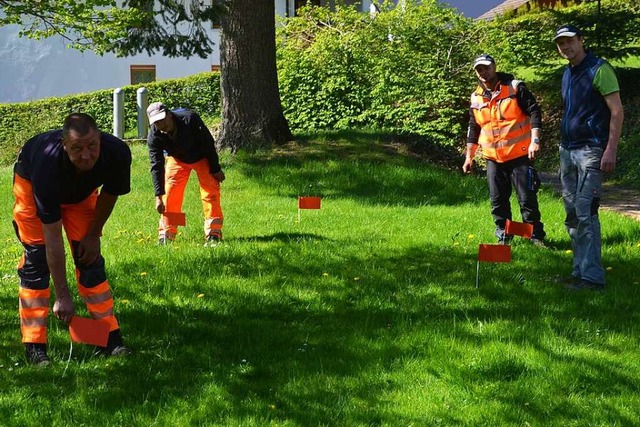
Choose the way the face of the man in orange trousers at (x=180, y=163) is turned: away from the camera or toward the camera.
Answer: toward the camera

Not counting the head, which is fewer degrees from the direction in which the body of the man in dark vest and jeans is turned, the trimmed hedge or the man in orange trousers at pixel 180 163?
the man in orange trousers

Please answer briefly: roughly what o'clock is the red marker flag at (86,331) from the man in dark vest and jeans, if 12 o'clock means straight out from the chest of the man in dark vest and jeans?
The red marker flag is roughly at 12 o'clock from the man in dark vest and jeans.

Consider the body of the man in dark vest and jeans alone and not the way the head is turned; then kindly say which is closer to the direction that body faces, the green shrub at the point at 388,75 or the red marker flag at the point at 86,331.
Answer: the red marker flag

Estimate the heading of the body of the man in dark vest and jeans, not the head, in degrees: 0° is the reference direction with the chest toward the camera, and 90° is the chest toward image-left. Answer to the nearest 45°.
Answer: approximately 45°

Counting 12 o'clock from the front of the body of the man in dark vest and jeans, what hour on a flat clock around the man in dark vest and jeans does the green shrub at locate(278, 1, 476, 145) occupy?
The green shrub is roughly at 4 o'clock from the man in dark vest and jeans.

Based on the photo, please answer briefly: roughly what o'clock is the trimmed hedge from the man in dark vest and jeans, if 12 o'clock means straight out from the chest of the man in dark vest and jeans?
The trimmed hedge is roughly at 3 o'clock from the man in dark vest and jeans.

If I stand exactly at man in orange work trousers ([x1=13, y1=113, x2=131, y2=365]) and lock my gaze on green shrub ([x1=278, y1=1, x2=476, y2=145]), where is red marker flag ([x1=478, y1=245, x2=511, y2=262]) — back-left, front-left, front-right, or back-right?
front-right

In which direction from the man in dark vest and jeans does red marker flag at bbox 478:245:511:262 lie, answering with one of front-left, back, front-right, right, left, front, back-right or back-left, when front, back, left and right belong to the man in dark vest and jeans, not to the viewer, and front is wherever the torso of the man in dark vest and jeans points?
front

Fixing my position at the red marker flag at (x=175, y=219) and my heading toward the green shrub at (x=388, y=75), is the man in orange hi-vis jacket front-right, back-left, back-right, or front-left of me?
front-right

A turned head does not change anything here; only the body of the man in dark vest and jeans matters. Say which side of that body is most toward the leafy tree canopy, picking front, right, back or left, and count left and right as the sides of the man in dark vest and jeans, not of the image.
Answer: right

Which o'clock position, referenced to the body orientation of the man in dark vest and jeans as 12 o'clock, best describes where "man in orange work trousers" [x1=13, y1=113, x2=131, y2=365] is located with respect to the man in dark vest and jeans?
The man in orange work trousers is roughly at 12 o'clock from the man in dark vest and jeans.

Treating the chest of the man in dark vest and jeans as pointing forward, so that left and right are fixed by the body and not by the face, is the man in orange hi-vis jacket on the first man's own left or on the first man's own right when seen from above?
on the first man's own right
